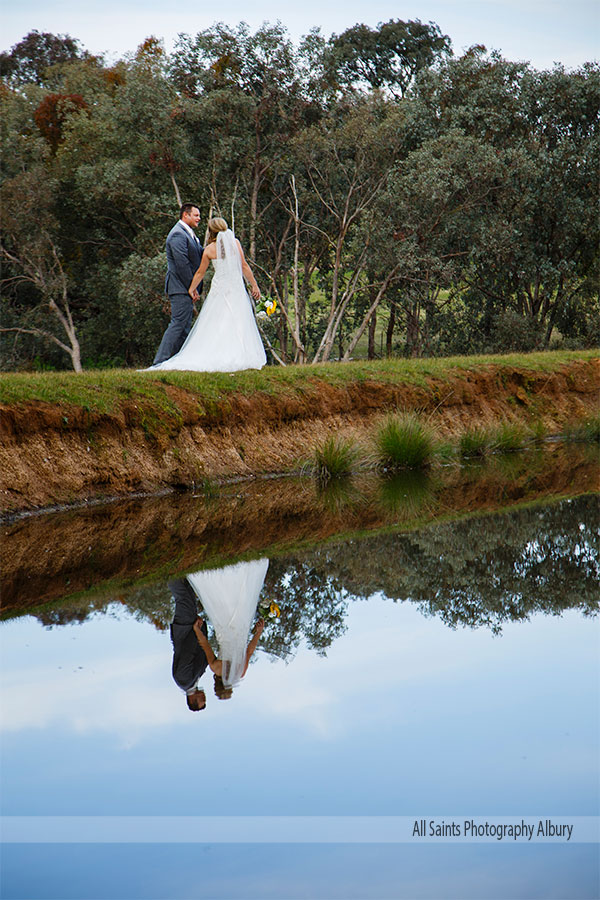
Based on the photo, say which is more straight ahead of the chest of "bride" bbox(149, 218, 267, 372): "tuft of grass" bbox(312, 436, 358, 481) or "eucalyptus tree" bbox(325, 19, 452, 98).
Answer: the eucalyptus tree

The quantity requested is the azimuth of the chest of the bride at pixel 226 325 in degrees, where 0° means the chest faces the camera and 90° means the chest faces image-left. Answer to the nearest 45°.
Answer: approximately 180°

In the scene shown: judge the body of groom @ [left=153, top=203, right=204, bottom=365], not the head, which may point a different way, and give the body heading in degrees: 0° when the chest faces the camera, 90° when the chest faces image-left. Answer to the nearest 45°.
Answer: approximately 270°

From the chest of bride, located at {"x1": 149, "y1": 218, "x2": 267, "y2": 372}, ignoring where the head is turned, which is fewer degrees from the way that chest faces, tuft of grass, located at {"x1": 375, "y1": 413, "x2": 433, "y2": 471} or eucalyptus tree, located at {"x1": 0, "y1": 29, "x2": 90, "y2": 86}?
the eucalyptus tree

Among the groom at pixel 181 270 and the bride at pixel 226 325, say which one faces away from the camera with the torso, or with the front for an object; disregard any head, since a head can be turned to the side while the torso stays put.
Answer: the bride

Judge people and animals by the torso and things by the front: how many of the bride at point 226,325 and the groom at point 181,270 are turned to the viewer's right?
1
